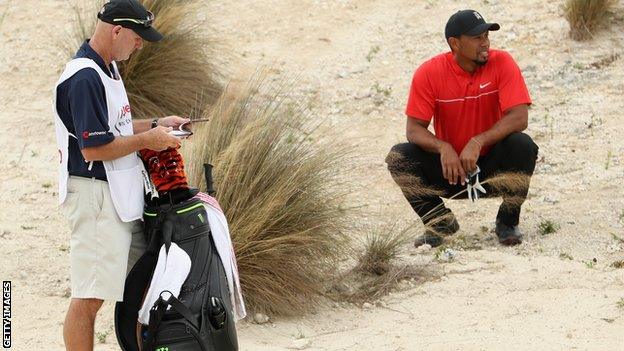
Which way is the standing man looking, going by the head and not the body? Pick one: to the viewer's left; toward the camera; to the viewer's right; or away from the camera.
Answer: to the viewer's right

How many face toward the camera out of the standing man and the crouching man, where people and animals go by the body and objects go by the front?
1

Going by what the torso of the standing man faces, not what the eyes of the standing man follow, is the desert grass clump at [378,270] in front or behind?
in front

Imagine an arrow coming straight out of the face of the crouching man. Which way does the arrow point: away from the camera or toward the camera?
toward the camera

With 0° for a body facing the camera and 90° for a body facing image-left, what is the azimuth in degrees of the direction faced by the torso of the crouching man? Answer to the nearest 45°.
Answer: approximately 0°

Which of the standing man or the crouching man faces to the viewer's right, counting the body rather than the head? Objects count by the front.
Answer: the standing man

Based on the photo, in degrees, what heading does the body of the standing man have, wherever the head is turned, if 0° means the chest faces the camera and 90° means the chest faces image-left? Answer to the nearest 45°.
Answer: approximately 270°

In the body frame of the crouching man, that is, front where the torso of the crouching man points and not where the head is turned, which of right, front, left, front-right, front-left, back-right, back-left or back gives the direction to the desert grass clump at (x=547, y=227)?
left

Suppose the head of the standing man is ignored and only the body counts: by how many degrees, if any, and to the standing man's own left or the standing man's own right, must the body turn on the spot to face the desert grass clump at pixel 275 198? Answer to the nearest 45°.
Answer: approximately 45° to the standing man's own left

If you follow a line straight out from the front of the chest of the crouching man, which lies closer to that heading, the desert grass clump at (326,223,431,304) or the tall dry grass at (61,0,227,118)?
the desert grass clump

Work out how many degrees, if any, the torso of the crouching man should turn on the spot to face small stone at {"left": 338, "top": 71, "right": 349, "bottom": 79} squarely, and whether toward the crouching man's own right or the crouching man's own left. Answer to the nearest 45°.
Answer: approximately 135° to the crouching man's own right
